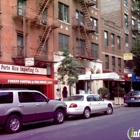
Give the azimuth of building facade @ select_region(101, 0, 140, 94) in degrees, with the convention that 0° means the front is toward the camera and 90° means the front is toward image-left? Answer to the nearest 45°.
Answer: approximately 315°

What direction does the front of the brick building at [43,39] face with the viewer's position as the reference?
facing the viewer and to the right of the viewer

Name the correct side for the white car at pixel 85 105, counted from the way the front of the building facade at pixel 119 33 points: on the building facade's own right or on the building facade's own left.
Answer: on the building facade's own right

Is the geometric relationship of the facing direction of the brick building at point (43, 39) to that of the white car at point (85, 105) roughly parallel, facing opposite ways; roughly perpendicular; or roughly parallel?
roughly perpendicular

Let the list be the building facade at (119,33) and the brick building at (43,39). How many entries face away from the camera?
0

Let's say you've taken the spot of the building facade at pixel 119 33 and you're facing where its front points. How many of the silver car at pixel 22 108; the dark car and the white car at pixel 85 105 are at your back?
0

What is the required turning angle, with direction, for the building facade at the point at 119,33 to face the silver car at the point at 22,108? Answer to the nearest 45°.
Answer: approximately 45° to its right

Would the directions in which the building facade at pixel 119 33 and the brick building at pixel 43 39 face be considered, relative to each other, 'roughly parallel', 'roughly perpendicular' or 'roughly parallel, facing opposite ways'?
roughly parallel

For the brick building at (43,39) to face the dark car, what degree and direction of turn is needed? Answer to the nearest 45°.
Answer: approximately 45° to its left
